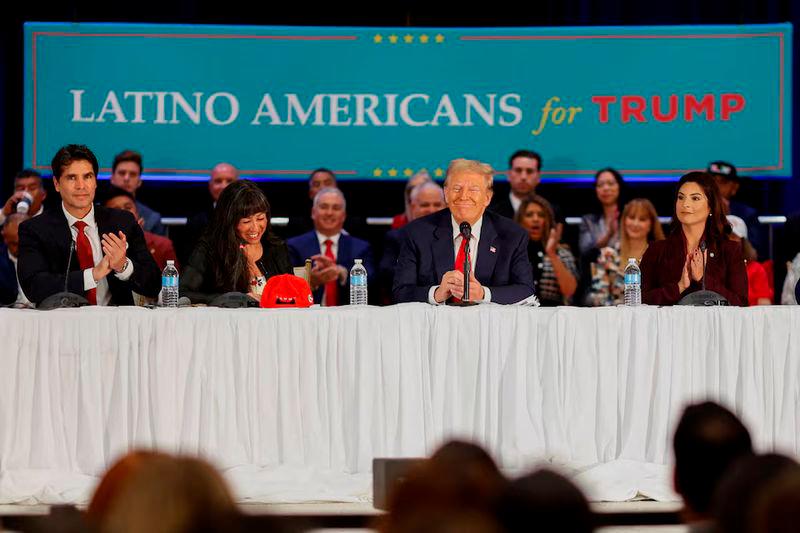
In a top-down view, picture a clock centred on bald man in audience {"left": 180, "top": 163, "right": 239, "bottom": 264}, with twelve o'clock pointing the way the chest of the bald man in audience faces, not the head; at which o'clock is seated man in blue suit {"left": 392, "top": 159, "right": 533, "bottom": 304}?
The seated man in blue suit is roughly at 11 o'clock from the bald man in audience.

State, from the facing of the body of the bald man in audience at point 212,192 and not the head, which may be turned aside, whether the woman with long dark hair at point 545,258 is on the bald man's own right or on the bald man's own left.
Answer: on the bald man's own left

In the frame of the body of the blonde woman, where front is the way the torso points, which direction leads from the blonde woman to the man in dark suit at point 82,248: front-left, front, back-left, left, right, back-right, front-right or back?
front-right

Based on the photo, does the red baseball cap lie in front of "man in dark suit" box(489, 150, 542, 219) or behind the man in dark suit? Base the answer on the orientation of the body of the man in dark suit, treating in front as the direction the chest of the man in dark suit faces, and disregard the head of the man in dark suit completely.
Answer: in front

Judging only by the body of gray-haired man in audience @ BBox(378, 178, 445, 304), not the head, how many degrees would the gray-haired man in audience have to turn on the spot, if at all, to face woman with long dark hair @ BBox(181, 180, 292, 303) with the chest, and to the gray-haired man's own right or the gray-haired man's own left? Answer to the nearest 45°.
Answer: approximately 45° to the gray-haired man's own right

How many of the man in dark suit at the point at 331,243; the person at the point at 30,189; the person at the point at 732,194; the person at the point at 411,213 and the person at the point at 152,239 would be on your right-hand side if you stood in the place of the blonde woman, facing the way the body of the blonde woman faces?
4
